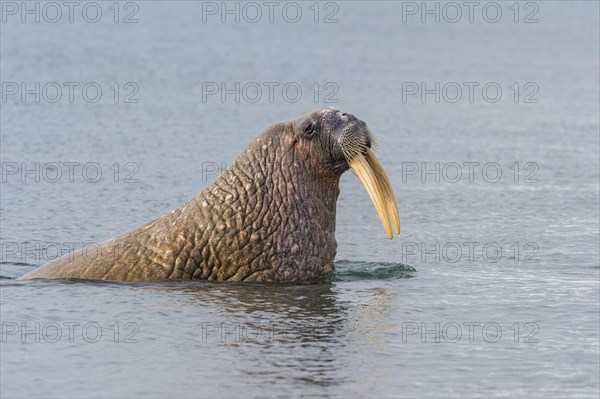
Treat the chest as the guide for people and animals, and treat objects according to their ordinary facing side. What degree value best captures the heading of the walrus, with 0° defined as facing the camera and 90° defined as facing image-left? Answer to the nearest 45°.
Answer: approximately 270°
